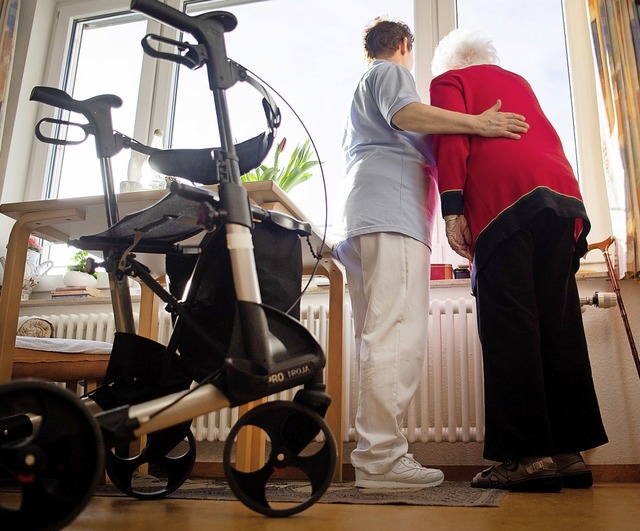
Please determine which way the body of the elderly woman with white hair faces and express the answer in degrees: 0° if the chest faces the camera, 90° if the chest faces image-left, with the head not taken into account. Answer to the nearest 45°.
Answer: approximately 135°

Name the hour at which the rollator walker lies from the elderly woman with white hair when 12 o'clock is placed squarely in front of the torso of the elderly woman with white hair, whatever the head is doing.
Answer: The rollator walker is roughly at 9 o'clock from the elderly woman with white hair.

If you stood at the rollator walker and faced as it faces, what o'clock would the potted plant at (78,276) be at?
The potted plant is roughly at 10 o'clock from the rollator walker.

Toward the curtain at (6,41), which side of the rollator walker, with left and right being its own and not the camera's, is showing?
left

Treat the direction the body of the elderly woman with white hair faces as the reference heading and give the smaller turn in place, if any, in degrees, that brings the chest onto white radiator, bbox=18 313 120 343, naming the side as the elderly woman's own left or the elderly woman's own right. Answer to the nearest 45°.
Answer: approximately 45° to the elderly woman's own left

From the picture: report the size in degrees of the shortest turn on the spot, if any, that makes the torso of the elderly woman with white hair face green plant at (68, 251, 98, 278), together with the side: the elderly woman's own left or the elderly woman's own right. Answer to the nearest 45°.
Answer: approximately 45° to the elderly woman's own left

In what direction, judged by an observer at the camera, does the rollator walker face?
facing away from the viewer and to the right of the viewer
